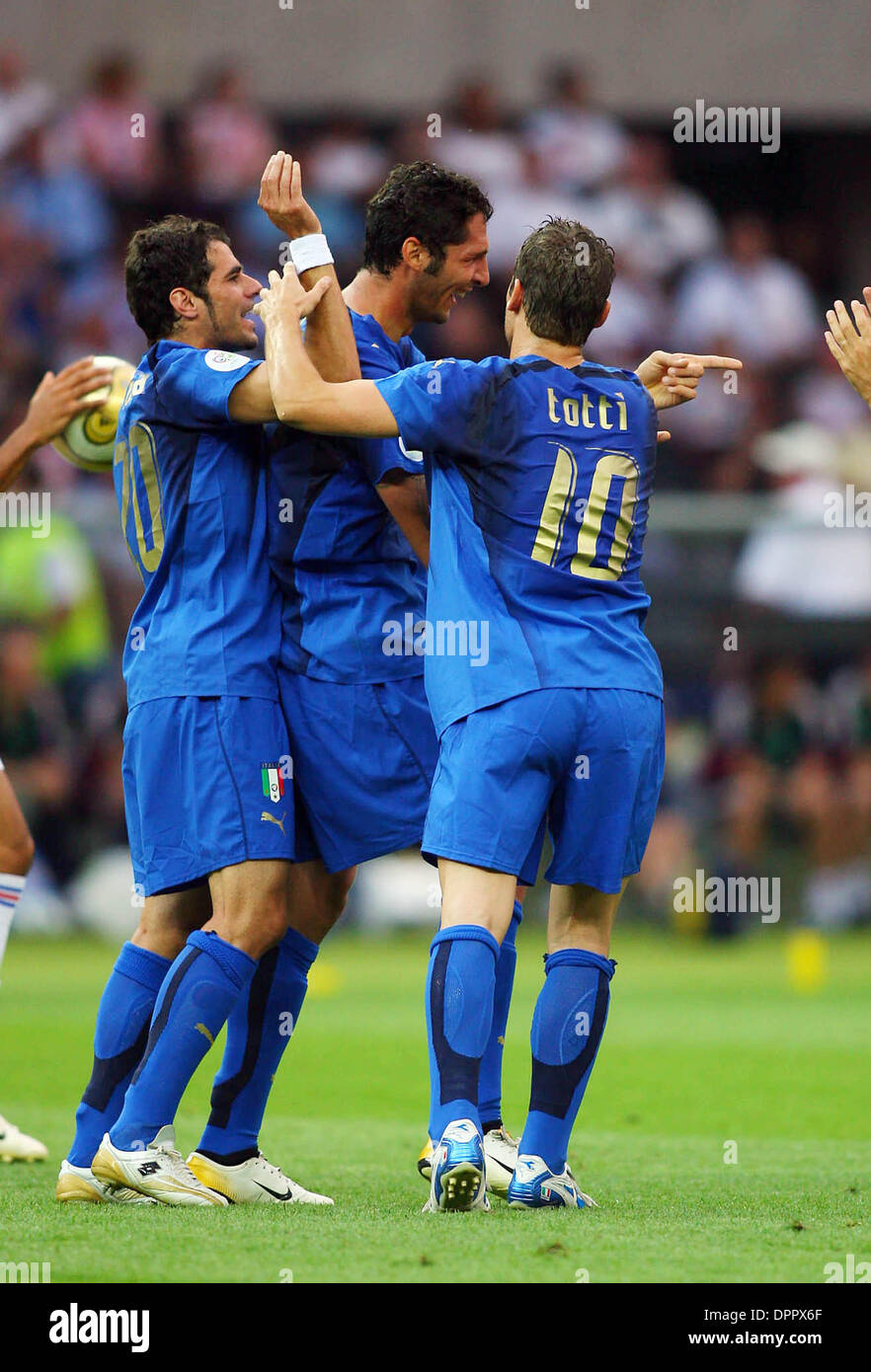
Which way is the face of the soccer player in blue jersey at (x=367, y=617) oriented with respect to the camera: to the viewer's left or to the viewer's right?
to the viewer's right

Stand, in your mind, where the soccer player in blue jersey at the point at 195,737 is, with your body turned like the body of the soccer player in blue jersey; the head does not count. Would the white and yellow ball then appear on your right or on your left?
on your left

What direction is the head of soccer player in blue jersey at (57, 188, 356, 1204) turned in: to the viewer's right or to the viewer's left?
to the viewer's right

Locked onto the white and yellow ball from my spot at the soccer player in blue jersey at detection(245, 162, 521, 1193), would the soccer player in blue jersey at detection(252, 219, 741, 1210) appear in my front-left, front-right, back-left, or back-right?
back-left

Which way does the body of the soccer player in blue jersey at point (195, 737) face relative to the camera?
to the viewer's right

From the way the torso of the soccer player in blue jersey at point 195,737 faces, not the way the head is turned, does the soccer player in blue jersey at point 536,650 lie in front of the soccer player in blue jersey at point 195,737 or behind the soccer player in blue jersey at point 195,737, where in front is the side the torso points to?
in front

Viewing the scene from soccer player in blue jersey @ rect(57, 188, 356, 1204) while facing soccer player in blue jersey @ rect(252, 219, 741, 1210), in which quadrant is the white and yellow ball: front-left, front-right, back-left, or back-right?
back-left

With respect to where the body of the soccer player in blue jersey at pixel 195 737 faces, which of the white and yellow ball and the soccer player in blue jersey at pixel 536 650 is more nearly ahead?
the soccer player in blue jersey
